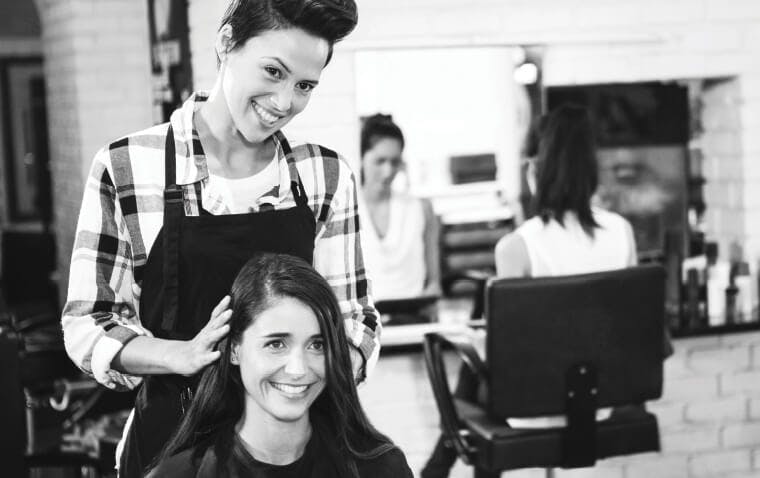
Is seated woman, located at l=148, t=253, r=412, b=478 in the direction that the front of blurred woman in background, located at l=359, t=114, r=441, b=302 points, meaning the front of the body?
yes

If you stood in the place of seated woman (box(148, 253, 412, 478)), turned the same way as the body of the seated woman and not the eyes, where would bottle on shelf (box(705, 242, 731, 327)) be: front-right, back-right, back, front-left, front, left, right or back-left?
back-left

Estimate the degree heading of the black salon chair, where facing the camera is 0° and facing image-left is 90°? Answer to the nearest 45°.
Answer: approximately 135°

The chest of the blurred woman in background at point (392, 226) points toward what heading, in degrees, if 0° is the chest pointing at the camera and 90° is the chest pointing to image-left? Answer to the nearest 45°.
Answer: approximately 0°

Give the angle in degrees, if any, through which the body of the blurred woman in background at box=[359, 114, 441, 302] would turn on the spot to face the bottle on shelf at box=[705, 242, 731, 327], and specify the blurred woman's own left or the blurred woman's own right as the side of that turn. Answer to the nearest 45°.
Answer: approximately 90° to the blurred woman's own left
